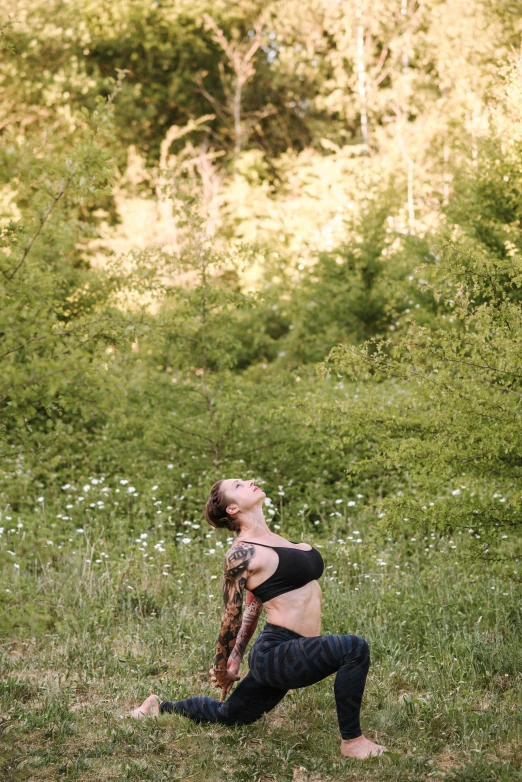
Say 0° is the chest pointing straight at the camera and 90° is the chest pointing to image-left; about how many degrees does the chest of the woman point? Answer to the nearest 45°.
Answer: approximately 270°
